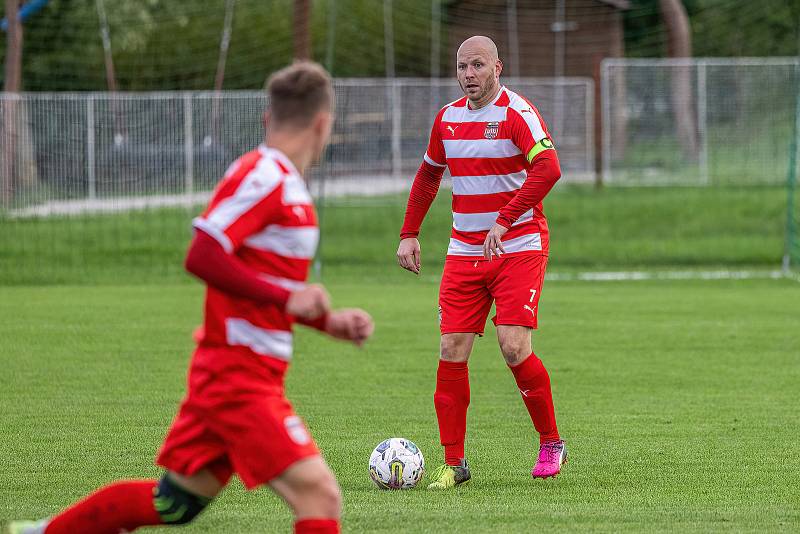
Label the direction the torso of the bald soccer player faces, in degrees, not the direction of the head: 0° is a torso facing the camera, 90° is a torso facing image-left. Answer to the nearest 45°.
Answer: approximately 45°

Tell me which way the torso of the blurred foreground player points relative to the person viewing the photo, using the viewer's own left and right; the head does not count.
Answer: facing to the right of the viewer

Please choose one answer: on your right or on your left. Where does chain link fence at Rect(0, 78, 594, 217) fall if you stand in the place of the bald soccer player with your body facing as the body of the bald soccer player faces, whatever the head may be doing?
on your right

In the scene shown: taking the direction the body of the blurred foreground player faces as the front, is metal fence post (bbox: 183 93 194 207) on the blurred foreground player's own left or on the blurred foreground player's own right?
on the blurred foreground player's own left

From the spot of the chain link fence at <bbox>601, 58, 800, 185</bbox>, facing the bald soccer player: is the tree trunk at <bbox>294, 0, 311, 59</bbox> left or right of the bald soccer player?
right
